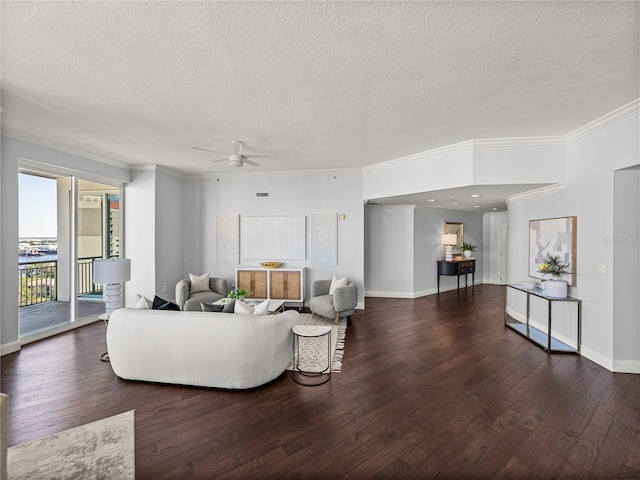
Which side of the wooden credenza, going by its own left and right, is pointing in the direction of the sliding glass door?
right

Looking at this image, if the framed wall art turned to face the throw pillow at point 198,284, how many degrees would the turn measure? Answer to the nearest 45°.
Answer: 0° — it already faces it

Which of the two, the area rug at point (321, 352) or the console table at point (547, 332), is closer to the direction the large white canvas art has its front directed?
the area rug

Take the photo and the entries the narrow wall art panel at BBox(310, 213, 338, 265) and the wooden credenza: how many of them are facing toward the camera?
2

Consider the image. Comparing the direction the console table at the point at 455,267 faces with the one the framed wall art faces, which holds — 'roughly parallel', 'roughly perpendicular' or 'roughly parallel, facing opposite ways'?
roughly perpendicular

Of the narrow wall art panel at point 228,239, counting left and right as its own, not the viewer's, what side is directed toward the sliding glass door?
right

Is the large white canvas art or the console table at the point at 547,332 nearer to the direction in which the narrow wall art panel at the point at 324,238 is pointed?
the console table

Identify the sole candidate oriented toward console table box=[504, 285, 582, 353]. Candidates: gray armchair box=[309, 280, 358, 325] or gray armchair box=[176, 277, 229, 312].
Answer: gray armchair box=[176, 277, 229, 312]

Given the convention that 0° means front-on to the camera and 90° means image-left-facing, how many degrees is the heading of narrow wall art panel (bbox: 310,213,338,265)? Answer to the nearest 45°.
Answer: approximately 0°
